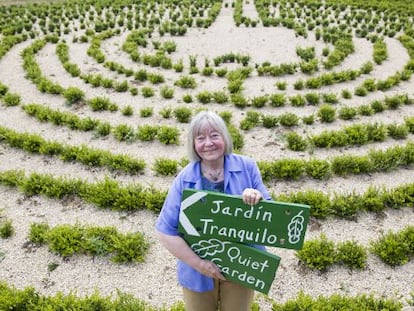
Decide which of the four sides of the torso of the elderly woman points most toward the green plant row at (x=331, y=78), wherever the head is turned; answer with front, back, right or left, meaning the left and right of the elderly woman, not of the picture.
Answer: back

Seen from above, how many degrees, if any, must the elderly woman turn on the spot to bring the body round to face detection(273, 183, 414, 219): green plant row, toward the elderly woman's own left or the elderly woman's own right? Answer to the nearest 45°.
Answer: approximately 135° to the elderly woman's own left

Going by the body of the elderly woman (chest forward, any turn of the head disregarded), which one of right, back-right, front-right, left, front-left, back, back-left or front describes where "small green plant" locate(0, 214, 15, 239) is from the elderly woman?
back-right

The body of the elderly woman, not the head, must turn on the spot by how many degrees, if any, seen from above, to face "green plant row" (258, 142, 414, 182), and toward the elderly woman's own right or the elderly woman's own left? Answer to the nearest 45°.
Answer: approximately 135° to the elderly woman's own left

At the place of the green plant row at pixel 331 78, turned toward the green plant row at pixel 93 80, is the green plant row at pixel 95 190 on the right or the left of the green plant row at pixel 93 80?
left

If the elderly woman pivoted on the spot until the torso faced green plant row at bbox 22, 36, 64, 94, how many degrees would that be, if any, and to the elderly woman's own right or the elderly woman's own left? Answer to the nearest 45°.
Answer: approximately 135° to the elderly woman's own right

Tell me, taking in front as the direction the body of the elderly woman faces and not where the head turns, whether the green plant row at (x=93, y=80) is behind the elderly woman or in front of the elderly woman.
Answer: behind

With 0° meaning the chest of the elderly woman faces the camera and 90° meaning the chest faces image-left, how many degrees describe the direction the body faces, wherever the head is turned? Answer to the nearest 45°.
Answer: approximately 0°

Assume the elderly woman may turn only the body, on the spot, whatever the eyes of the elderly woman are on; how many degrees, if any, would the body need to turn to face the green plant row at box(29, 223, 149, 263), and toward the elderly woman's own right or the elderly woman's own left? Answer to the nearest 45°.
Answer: approximately 135° to the elderly woman's own right

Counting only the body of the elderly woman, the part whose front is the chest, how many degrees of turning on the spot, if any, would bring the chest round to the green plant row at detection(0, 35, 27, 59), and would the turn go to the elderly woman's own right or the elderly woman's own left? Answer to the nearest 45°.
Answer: approximately 135° to the elderly woman's own right

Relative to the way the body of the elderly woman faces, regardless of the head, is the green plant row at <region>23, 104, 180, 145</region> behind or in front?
behind
